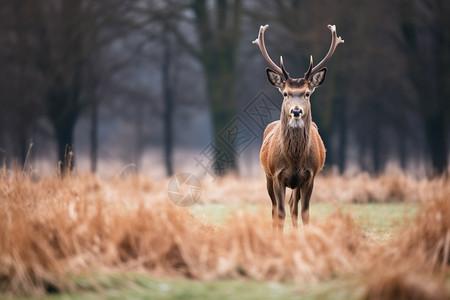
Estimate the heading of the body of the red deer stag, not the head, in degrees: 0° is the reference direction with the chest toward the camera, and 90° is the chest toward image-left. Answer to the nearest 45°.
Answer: approximately 0°
